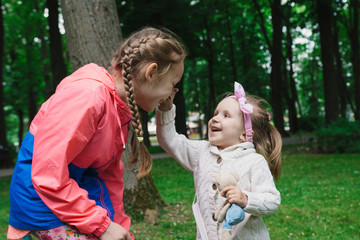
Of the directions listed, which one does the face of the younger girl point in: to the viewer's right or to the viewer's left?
to the viewer's left

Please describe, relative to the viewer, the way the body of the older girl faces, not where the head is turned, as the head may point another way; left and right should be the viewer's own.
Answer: facing to the right of the viewer

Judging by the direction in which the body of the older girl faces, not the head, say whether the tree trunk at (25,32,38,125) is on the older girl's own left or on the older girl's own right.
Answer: on the older girl's own left

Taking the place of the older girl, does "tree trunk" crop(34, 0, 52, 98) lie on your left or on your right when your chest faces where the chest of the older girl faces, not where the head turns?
on your left

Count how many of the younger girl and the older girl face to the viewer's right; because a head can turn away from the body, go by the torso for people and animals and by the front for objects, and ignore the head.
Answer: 1

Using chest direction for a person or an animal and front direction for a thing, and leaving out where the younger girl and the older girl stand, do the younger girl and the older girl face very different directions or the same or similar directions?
very different directions

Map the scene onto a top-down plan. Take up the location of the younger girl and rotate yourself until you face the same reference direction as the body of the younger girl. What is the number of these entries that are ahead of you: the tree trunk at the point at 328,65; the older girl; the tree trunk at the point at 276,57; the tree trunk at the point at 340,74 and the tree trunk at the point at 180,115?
1

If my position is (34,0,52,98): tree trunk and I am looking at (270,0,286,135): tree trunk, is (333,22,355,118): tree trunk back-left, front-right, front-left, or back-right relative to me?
front-left

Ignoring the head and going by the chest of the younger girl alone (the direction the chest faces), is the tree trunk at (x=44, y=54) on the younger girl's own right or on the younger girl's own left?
on the younger girl's own right

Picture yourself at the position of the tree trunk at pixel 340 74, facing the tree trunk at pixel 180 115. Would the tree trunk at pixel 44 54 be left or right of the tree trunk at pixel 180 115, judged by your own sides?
right

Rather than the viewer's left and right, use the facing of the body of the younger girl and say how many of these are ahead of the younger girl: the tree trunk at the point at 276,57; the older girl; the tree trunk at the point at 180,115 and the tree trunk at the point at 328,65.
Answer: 1

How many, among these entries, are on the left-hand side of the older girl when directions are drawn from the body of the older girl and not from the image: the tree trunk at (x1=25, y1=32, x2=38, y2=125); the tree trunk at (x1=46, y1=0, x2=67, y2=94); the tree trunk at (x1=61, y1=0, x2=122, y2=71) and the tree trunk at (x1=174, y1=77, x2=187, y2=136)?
4

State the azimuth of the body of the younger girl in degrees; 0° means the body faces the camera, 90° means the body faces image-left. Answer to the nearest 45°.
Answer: approximately 45°

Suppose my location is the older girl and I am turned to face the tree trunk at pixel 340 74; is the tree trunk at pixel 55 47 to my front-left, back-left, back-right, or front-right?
front-left

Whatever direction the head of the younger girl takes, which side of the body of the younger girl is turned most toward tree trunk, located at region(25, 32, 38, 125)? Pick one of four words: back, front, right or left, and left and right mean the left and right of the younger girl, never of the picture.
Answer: right

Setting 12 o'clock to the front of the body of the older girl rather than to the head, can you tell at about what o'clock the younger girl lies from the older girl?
The younger girl is roughly at 11 o'clock from the older girl.

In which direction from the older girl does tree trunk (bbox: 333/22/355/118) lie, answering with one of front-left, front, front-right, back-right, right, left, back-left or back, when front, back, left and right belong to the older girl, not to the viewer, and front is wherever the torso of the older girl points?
front-left
